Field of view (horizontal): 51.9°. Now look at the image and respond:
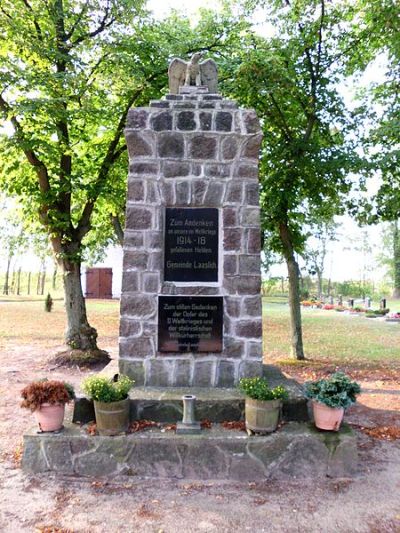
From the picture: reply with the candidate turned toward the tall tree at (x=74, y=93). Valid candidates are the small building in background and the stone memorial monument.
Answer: the small building in background

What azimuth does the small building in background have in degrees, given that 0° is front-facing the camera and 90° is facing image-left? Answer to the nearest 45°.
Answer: approximately 0°

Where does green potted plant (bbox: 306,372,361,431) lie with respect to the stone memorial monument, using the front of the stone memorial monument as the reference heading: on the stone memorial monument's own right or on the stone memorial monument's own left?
on the stone memorial monument's own left

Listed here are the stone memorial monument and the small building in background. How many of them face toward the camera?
2

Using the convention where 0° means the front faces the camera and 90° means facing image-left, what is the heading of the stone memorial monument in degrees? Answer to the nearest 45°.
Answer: approximately 0°

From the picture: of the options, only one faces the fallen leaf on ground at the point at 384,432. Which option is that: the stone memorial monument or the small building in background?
the small building in background

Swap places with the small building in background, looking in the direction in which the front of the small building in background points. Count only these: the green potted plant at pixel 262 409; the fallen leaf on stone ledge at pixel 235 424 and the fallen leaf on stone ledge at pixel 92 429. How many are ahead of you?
3

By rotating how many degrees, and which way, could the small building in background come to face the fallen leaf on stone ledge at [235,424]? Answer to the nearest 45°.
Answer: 0° — it already faces it
